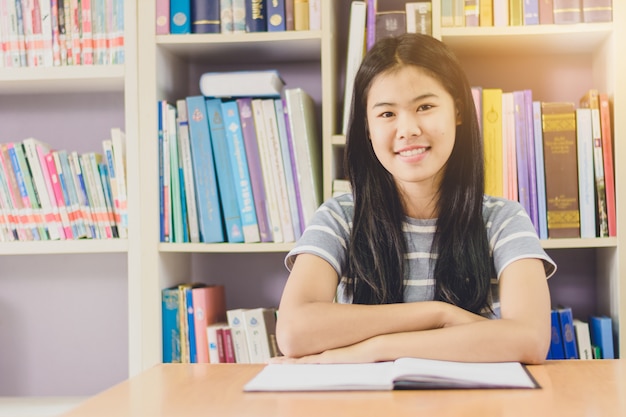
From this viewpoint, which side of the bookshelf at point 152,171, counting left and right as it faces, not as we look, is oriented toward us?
front

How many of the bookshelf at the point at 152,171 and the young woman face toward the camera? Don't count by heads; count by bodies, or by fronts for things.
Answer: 2

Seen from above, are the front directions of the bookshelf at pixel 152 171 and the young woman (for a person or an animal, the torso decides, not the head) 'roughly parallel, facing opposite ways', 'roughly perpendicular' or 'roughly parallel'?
roughly parallel

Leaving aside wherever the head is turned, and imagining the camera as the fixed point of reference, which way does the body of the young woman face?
toward the camera

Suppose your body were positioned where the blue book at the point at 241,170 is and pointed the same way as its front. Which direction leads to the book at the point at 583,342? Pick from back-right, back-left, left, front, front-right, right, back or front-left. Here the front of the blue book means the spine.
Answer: left

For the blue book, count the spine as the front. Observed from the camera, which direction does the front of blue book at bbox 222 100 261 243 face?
facing the viewer

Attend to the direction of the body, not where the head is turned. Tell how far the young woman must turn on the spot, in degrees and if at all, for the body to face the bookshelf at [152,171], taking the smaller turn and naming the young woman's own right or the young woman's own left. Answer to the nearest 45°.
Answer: approximately 135° to the young woman's own right

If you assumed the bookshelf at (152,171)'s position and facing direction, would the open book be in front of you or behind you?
in front

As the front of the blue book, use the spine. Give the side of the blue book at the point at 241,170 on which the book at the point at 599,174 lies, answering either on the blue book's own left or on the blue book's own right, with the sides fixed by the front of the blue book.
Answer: on the blue book's own left

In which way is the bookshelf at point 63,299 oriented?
toward the camera

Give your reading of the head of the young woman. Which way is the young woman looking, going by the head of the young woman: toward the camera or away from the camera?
toward the camera

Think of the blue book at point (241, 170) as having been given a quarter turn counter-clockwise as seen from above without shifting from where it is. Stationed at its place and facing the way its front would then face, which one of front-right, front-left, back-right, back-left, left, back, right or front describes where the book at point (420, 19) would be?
front
